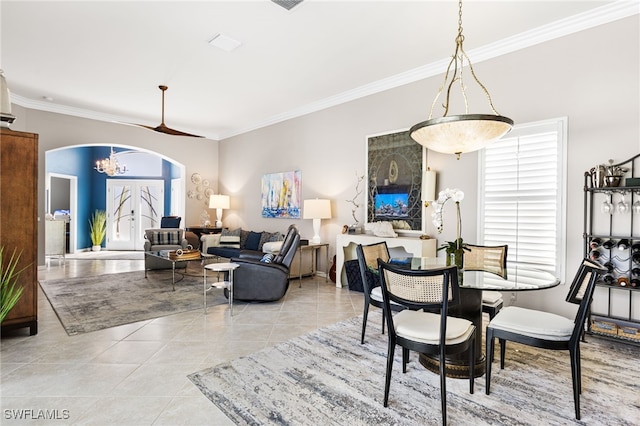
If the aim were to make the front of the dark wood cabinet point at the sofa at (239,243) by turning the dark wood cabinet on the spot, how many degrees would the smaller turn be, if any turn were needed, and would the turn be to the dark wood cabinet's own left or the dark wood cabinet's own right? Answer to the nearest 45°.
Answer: approximately 45° to the dark wood cabinet's own left

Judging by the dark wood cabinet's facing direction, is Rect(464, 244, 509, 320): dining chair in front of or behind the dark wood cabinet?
in front

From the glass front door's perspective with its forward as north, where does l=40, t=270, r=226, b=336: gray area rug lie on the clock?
The gray area rug is roughly at 12 o'clock from the glass front door.

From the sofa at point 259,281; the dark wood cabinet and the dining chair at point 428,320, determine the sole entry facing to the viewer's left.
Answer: the sofa

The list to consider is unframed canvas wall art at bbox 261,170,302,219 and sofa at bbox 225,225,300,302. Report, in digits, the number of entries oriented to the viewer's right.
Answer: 0

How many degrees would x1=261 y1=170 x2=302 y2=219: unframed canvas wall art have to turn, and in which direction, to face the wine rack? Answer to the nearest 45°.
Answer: approximately 90° to its left

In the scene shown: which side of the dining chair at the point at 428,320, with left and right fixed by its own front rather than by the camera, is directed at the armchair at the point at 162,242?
left

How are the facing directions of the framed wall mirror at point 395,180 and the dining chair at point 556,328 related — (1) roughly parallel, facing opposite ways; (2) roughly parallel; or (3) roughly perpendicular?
roughly perpendicular

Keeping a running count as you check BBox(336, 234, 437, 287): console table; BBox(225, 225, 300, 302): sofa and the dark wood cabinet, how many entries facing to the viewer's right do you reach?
1

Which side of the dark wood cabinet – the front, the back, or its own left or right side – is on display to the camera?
right

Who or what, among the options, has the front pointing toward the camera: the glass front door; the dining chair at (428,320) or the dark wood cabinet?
the glass front door

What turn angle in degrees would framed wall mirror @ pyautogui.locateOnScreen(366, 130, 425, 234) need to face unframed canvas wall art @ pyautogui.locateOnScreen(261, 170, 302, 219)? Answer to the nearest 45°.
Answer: approximately 90° to its right

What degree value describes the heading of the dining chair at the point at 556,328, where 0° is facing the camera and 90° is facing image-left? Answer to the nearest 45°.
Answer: approximately 90°

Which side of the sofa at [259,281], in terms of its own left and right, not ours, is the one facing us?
left

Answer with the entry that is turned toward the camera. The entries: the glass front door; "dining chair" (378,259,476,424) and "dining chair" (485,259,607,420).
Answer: the glass front door
